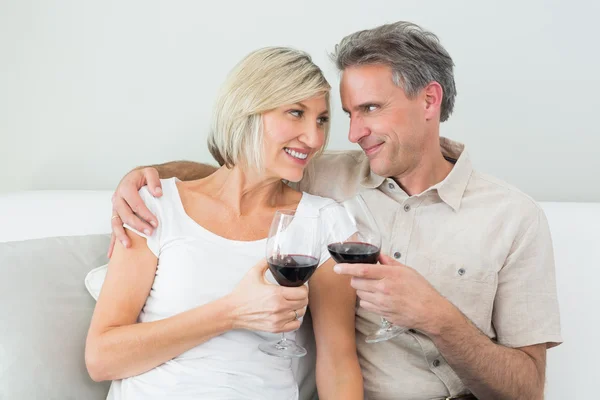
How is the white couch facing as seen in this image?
toward the camera

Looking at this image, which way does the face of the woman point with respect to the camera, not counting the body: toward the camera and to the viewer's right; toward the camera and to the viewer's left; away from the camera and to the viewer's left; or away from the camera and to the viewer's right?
toward the camera and to the viewer's right

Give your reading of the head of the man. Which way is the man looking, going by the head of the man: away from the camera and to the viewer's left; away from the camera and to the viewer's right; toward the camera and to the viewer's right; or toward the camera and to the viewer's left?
toward the camera and to the viewer's left
